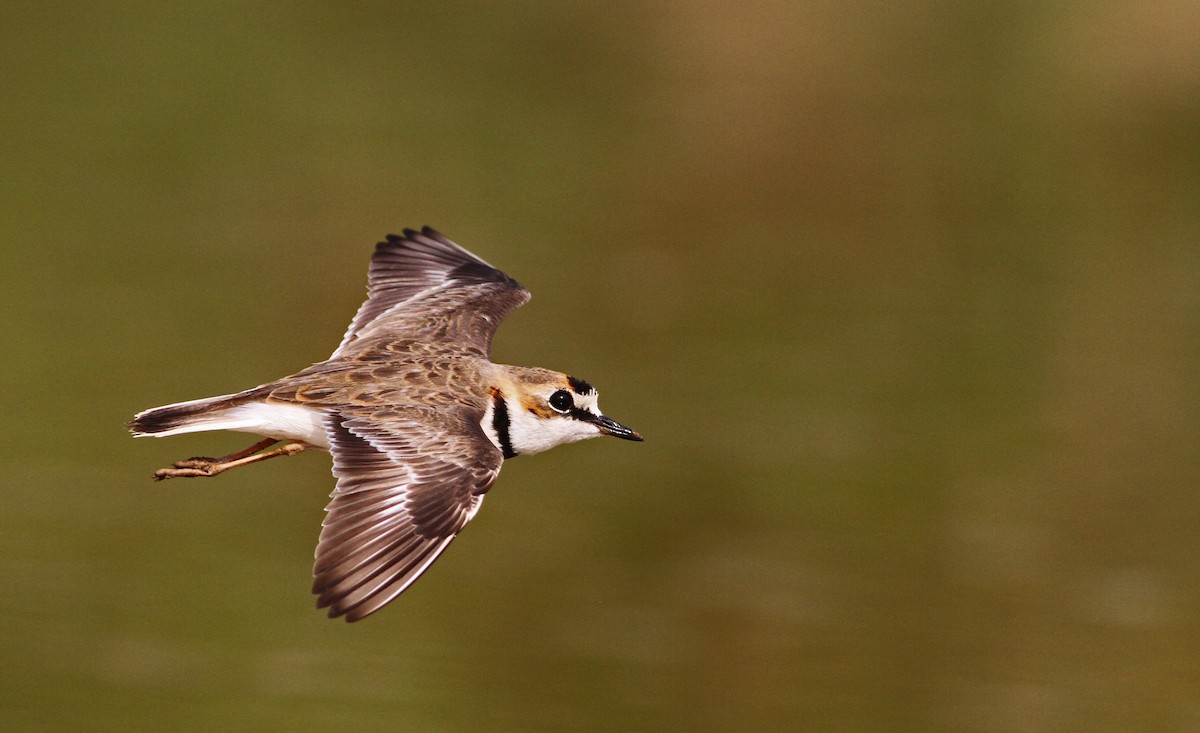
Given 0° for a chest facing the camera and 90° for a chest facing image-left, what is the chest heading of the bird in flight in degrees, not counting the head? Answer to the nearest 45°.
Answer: approximately 270°
